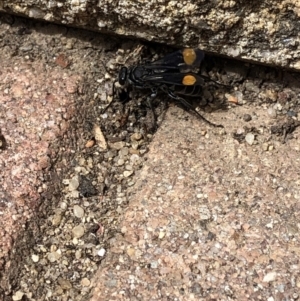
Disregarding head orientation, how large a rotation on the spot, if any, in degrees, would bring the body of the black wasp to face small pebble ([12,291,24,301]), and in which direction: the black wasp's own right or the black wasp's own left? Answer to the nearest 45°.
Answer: approximately 90° to the black wasp's own left

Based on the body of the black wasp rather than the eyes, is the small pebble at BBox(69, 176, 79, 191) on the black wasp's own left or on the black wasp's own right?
on the black wasp's own left

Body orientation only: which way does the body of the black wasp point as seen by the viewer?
to the viewer's left

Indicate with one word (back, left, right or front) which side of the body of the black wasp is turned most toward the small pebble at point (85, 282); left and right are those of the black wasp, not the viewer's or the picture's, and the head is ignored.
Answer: left

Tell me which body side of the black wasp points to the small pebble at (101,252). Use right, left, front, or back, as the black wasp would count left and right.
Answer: left

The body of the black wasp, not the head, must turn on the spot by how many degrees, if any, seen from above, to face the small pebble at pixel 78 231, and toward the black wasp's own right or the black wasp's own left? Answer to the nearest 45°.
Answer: approximately 90° to the black wasp's own left
